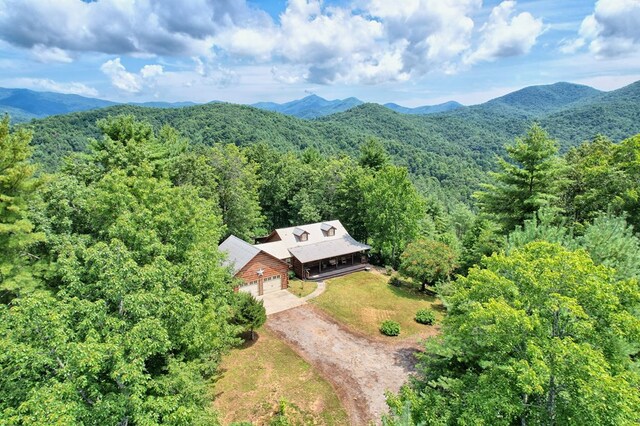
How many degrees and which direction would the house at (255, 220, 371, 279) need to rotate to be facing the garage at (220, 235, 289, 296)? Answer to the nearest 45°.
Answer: approximately 90° to its right

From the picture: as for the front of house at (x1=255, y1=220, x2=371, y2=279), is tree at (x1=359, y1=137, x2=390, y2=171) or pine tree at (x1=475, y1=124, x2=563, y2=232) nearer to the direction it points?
the pine tree

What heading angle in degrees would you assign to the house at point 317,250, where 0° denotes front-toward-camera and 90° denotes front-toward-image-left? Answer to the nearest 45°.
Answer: approximately 315°

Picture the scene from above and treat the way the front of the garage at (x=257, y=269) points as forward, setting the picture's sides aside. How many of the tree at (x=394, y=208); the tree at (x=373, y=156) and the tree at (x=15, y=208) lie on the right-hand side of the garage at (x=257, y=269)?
1

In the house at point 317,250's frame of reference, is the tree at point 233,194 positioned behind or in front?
behind

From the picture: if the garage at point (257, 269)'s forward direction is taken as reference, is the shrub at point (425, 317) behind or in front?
in front

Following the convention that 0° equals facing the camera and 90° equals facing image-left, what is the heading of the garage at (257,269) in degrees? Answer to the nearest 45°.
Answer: approximately 315°

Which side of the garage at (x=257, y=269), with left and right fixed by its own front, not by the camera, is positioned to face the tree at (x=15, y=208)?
right

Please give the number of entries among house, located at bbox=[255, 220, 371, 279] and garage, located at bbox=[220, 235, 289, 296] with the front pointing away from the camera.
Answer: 0

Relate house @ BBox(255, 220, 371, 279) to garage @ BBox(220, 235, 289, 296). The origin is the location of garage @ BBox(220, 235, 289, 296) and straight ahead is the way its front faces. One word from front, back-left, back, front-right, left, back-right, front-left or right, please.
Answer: left
